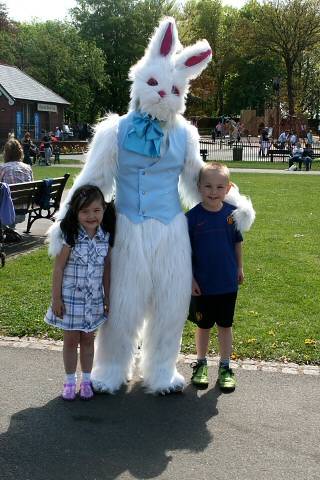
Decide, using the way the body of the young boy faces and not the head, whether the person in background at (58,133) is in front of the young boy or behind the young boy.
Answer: behind

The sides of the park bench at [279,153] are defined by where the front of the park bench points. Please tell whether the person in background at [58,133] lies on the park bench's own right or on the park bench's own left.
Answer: on the park bench's own right

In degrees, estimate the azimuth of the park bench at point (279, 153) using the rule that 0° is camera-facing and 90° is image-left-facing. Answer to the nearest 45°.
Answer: approximately 0°

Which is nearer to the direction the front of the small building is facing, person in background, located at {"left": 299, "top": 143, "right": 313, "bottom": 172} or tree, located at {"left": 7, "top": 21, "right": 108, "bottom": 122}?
the person in background

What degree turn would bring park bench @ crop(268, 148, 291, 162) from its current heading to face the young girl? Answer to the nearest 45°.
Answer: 0° — it already faces them
